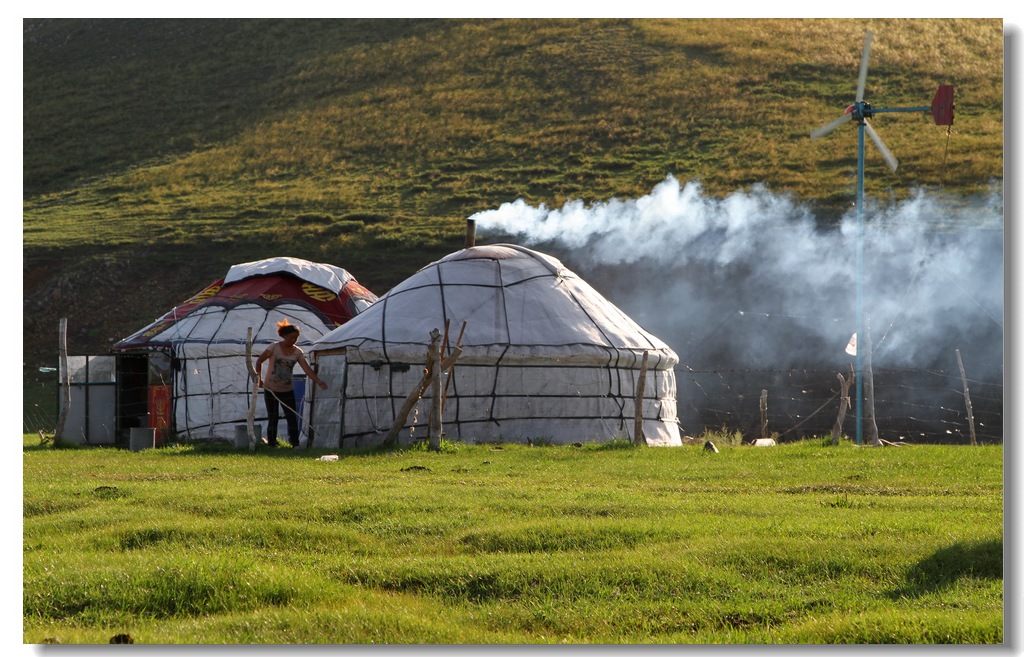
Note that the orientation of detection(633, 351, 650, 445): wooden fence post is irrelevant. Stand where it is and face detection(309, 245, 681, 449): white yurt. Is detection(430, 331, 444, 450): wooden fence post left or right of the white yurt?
left

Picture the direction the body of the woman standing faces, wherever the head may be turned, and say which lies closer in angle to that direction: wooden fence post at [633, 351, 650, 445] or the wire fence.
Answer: the wooden fence post

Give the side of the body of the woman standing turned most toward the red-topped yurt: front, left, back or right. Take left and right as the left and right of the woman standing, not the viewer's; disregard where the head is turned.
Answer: back

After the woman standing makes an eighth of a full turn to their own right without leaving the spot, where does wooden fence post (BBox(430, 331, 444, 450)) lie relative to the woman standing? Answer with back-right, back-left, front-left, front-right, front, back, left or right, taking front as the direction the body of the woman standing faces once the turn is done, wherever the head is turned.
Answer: left

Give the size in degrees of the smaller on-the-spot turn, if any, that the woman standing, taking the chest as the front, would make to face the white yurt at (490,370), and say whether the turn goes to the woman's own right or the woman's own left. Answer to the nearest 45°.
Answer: approximately 90° to the woman's own left

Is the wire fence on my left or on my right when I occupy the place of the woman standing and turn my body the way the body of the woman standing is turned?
on my left

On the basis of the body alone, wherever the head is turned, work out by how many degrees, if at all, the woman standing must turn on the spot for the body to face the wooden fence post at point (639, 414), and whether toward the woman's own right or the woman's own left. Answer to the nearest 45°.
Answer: approximately 90° to the woman's own left

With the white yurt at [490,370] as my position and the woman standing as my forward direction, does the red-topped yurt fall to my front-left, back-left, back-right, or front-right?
front-right

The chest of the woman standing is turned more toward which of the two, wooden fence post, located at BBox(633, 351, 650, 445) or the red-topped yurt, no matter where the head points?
the wooden fence post

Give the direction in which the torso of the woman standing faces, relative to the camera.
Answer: toward the camera

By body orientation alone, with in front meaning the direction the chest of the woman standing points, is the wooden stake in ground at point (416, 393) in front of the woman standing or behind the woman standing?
in front
